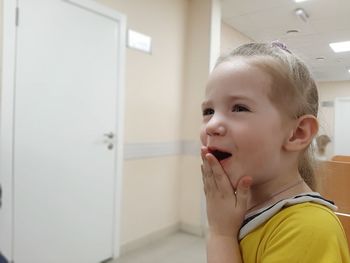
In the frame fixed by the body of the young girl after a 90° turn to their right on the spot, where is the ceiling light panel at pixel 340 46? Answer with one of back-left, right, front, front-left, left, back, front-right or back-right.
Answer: front-right

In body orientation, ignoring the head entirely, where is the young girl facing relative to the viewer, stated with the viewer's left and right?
facing the viewer and to the left of the viewer

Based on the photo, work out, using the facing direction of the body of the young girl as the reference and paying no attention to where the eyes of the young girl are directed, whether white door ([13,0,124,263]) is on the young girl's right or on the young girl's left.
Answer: on the young girl's right

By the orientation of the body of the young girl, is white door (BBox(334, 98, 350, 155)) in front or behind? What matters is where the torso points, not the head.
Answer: behind

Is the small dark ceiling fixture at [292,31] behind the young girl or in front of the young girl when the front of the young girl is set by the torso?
behind
